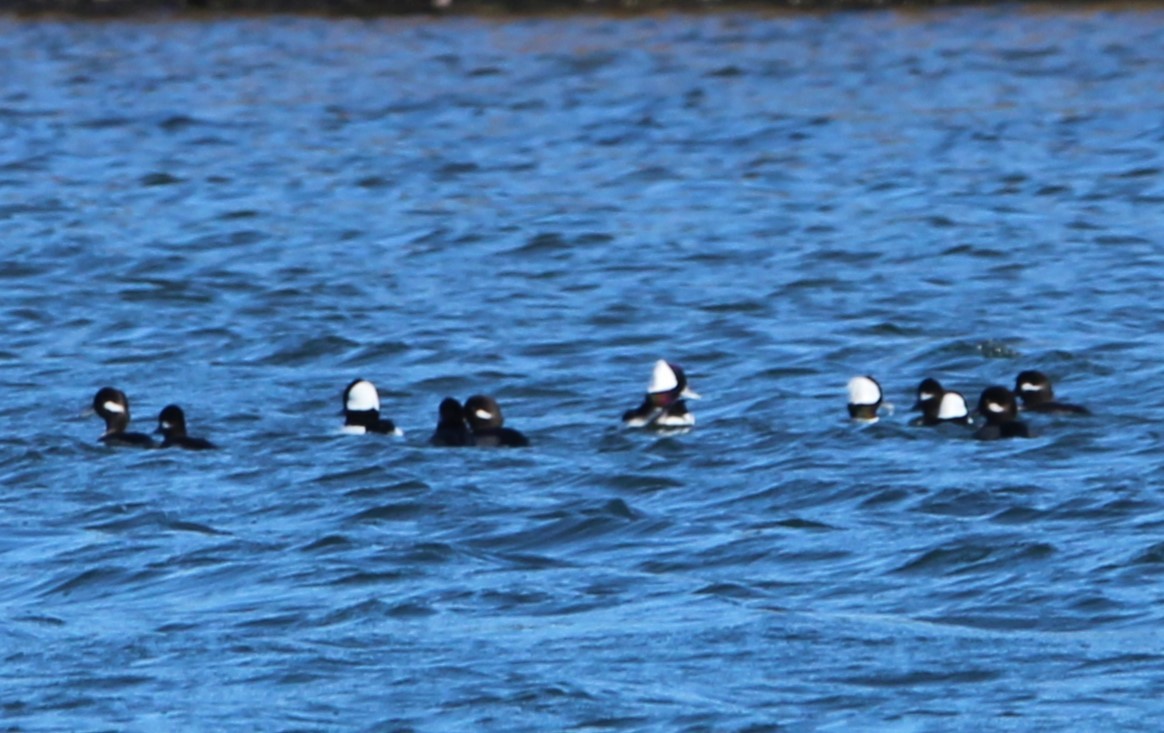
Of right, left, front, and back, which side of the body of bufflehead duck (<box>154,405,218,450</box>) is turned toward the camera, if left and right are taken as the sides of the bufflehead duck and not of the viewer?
left

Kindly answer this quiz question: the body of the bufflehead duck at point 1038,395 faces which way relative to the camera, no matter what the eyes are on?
to the viewer's left

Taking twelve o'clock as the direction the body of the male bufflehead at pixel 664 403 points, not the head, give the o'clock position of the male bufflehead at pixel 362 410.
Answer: the male bufflehead at pixel 362 410 is roughly at 6 o'clock from the male bufflehead at pixel 664 403.

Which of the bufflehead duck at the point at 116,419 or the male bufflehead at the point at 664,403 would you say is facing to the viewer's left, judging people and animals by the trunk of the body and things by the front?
the bufflehead duck

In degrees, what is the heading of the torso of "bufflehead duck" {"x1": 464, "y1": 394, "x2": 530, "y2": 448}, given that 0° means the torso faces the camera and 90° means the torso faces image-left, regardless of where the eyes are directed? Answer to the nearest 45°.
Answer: approximately 90°

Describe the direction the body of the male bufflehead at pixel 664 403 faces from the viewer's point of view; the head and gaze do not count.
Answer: to the viewer's right

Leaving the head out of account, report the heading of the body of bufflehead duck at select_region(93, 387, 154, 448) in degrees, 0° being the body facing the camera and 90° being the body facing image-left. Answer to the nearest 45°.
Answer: approximately 90°

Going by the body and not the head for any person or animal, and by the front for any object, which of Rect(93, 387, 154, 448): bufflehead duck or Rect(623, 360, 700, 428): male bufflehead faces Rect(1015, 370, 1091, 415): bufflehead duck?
the male bufflehead
